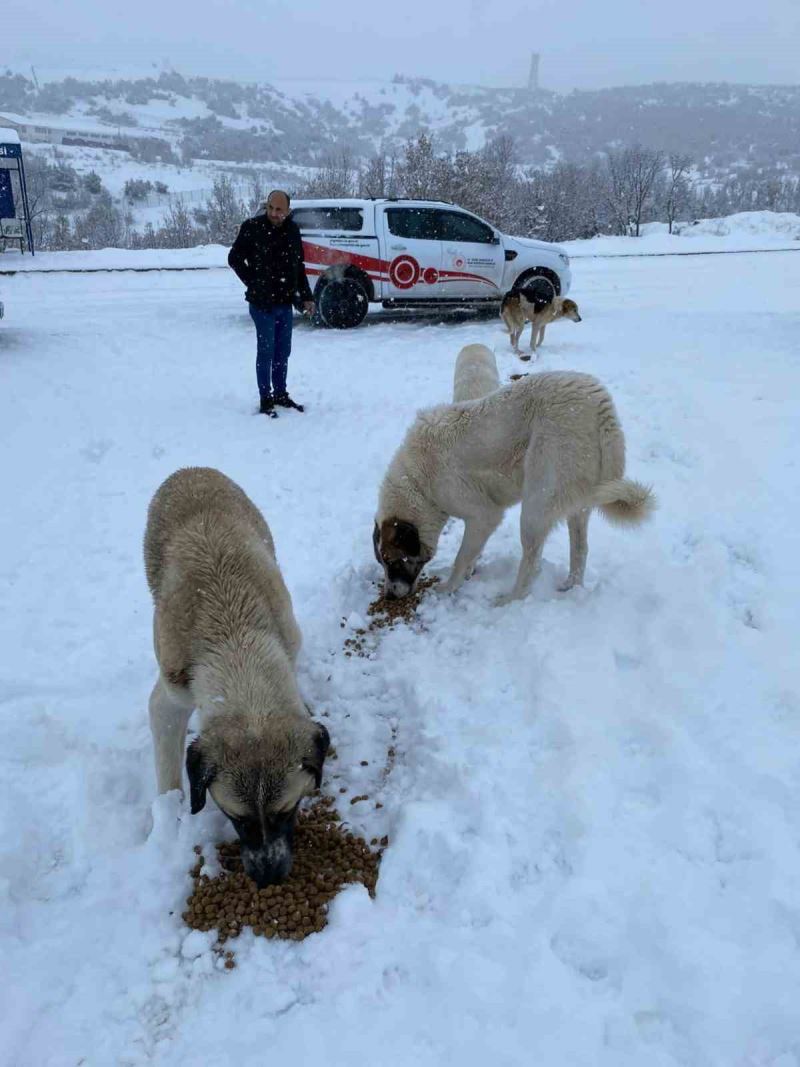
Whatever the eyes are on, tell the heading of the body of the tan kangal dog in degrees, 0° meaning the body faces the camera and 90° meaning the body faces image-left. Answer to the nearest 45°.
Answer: approximately 0°

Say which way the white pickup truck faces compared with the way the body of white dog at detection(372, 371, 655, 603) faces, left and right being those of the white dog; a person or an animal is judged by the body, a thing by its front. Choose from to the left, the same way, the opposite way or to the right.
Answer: the opposite way

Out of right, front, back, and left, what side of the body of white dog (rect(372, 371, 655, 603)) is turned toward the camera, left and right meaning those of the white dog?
left

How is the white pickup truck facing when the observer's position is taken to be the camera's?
facing to the right of the viewer

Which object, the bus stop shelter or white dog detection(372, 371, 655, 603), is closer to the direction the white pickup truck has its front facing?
the white dog

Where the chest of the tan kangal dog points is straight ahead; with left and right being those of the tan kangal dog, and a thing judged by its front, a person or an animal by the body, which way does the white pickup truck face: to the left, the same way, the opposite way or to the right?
to the left

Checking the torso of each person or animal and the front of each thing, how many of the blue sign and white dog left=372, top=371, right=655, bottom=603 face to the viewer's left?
1
